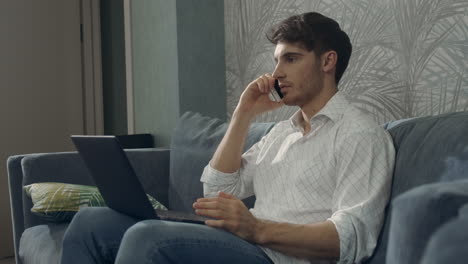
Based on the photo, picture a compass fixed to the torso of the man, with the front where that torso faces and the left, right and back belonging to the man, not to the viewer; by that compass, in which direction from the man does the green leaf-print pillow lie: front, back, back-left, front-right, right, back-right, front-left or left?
right

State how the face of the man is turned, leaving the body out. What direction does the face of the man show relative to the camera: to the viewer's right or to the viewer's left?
to the viewer's left

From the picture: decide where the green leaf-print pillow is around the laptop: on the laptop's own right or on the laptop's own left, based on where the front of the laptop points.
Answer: on the laptop's own left

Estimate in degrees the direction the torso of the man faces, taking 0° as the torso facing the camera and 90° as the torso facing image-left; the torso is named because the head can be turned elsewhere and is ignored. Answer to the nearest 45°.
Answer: approximately 45°

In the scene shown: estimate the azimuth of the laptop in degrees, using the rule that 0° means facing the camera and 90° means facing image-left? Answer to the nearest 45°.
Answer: approximately 225°
